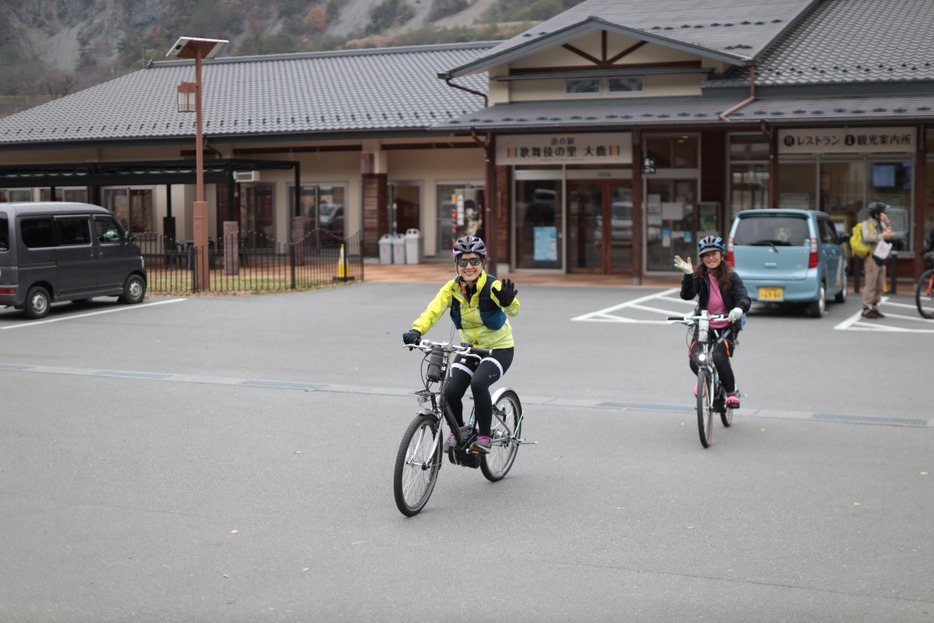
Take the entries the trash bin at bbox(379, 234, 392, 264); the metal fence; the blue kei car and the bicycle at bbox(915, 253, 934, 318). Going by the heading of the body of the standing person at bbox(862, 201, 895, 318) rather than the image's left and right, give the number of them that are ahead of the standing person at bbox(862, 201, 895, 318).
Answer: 1

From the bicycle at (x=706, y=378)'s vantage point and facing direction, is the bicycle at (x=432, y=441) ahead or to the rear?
ahead

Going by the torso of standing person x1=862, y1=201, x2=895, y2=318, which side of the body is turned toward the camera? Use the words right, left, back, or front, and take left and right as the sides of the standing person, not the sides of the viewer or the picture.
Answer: right

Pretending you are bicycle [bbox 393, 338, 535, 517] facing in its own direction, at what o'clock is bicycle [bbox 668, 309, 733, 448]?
bicycle [bbox 668, 309, 733, 448] is roughly at 6 o'clock from bicycle [bbox 393, 338, 535, 517].

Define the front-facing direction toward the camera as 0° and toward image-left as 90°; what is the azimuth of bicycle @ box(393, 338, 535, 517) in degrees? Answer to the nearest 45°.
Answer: approximately 45°

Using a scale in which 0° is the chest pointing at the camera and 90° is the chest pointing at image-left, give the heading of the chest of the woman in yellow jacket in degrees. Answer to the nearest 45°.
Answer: approximately 45°

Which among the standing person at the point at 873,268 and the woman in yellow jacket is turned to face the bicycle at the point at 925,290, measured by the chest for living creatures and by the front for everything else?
the standing person

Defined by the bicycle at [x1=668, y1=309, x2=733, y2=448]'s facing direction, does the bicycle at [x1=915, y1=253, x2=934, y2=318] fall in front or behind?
behind

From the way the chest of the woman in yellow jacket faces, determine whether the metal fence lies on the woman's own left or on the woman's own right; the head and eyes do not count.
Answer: on the woman's own right

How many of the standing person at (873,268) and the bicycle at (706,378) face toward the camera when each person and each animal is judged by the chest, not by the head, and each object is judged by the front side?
1

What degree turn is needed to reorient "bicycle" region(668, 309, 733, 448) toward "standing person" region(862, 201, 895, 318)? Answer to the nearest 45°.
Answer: approximately 180°
